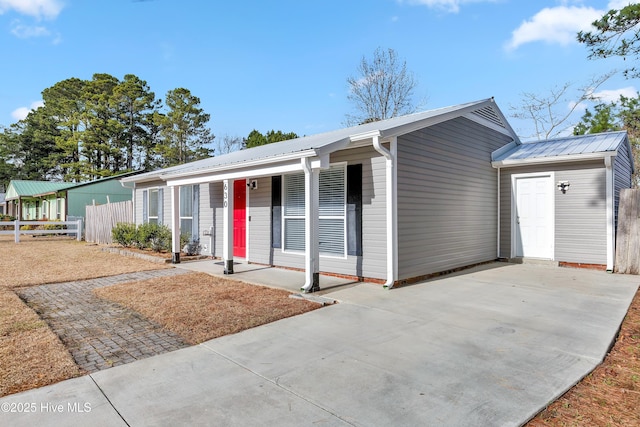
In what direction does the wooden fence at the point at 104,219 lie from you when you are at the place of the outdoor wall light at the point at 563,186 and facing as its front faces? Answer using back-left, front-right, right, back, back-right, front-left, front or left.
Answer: right

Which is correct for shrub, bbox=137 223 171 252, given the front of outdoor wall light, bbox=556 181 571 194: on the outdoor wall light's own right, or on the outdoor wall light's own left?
on the outdoor wall light's own right

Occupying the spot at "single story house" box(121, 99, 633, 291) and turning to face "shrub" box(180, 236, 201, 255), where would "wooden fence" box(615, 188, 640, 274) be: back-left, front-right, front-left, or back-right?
back-left

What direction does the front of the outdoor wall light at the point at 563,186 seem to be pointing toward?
toward the camera

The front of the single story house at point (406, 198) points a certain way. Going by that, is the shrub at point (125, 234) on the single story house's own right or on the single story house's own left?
on the single story house's own right

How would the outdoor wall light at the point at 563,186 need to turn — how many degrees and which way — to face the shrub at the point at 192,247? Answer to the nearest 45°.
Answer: approximately 90° to its right

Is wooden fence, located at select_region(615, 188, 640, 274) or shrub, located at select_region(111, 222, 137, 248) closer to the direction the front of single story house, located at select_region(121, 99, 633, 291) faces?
the shrub

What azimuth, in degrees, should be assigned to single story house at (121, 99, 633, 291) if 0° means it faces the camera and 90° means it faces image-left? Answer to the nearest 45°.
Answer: approximately 45°

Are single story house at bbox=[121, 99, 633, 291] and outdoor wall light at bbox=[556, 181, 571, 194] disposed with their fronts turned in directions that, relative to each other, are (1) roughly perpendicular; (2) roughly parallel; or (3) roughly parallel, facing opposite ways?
roughly parallel

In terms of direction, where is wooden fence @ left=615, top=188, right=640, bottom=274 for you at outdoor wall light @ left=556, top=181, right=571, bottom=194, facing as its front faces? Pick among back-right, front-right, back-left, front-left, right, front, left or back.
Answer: left

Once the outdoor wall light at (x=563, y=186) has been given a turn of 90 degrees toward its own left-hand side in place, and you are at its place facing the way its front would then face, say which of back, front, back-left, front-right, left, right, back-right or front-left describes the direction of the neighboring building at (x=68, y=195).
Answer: back

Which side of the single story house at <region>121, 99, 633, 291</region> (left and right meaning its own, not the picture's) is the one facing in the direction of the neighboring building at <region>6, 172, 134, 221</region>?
right

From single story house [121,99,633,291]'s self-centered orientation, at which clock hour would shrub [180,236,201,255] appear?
The shrub is roughly at 2 o'clock from the single story house.
